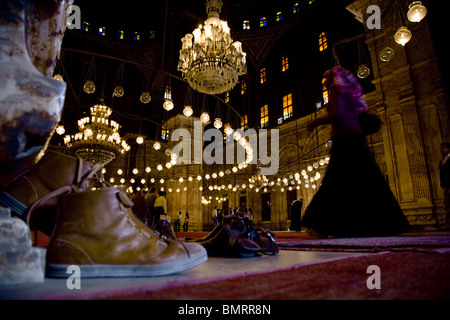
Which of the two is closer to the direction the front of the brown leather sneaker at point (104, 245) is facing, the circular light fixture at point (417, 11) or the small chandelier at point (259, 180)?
the circular light fixture

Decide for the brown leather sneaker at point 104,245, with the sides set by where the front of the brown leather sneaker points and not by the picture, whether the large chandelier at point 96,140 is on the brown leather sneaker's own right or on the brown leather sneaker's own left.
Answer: on the brown leather sneaker's own left

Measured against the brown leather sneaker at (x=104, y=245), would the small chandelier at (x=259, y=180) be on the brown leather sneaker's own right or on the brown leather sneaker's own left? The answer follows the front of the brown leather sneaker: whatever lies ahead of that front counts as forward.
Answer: on the brown leather sneaker's own left

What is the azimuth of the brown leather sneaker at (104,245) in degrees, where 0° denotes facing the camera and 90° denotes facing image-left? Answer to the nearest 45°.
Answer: approximately 270°

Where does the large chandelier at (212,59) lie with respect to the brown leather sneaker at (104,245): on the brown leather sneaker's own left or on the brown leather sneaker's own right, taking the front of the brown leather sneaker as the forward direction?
on the brown leather sneaker's own left
